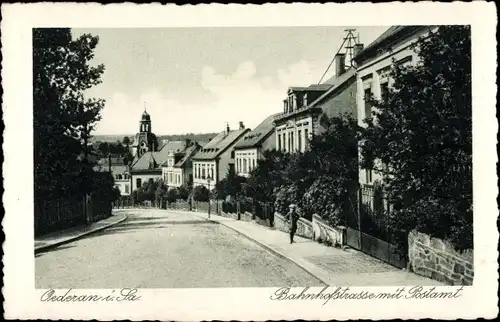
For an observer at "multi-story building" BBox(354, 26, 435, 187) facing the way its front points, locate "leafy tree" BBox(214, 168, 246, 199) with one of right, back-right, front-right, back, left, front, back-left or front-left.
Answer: right

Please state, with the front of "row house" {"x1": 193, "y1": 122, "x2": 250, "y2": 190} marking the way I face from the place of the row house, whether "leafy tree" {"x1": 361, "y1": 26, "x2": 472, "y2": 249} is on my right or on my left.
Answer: on my left

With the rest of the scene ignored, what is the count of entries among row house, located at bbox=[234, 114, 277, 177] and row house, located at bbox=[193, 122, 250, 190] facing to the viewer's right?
0

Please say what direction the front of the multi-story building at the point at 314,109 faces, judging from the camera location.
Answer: facing the viewer and to the left of the viewer
